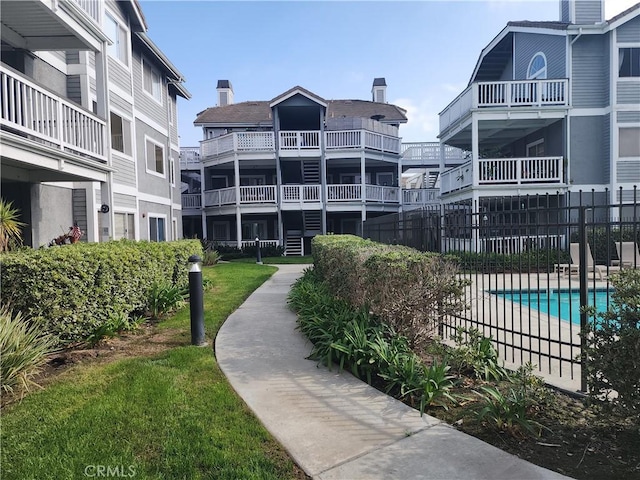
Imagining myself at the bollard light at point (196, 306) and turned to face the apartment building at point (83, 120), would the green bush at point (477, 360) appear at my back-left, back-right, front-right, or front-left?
back-right

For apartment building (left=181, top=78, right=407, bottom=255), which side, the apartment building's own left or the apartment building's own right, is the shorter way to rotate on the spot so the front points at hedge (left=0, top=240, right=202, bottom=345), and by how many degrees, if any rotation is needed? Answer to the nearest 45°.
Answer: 0° — it already faces it

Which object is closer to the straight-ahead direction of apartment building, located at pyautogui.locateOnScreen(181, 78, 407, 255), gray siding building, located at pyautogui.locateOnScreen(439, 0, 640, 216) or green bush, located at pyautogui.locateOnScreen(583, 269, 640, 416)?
the green bush

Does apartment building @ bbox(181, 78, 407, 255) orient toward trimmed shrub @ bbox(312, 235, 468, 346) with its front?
yes

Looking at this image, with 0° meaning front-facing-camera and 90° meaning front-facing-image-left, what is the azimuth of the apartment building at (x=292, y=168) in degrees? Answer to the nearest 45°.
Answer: approximately 0°

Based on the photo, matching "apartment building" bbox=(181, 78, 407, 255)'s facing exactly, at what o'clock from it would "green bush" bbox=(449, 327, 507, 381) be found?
The green bush is roughly at 12 o'clock from the apartment building.

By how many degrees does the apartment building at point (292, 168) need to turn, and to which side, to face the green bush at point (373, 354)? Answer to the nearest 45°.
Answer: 0° — it already faces it

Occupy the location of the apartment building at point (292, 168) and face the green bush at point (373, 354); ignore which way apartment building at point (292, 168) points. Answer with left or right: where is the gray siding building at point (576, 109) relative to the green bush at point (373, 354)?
left

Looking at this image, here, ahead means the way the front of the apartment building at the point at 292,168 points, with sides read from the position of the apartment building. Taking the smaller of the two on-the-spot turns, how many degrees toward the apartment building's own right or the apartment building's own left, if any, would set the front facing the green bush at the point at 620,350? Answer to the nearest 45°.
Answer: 0° — it already faces it

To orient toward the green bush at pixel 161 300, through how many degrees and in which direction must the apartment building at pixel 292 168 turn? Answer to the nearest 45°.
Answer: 0° — it already faces it

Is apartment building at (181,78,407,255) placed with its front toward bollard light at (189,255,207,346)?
yes
